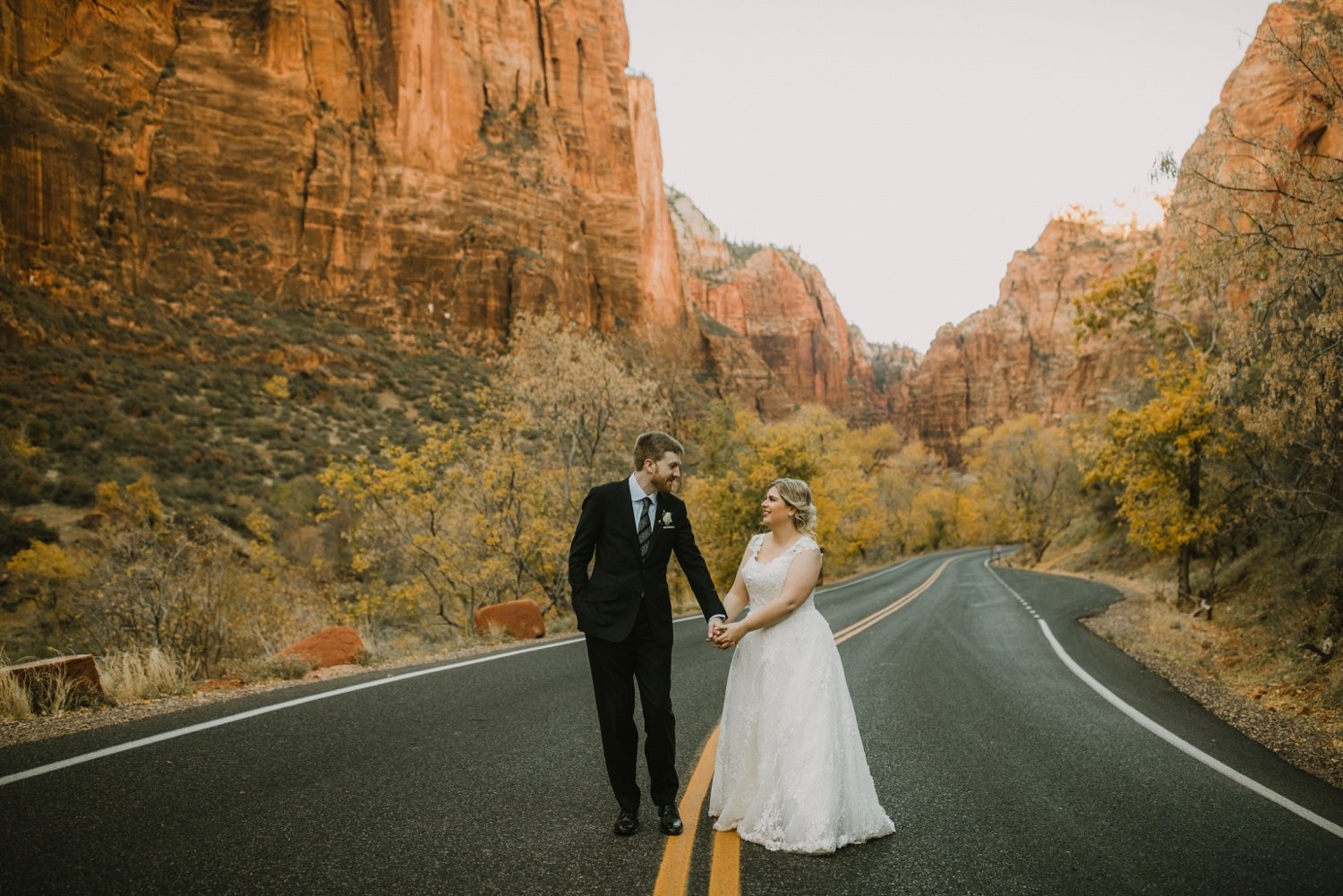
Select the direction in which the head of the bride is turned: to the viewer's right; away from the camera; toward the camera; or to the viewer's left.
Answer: to the viewer's left

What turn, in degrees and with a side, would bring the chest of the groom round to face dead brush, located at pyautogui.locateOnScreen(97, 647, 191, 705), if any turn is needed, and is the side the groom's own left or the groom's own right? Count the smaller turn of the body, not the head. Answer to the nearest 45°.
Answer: approximately 135° to the groom's own right

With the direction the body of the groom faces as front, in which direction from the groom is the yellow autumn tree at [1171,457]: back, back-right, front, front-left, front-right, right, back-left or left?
back-left

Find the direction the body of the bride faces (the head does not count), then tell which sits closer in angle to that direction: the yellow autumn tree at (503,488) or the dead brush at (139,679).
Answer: the dead brush

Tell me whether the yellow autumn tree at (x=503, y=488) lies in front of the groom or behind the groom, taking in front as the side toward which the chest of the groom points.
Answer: behind

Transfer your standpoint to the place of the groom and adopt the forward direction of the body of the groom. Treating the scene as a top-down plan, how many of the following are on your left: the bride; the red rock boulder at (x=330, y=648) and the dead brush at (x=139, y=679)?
1

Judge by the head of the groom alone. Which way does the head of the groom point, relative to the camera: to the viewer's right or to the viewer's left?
to the viewer's right

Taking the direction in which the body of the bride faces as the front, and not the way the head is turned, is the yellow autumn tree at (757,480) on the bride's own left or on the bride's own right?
on the bride's own right

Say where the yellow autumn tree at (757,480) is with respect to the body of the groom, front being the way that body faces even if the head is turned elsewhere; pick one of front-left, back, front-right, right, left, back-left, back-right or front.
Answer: back

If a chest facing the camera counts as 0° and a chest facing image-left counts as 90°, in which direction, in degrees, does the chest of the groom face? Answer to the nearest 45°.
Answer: approximately 0°

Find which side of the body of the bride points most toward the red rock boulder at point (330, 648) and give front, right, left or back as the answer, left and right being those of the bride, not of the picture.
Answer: right
